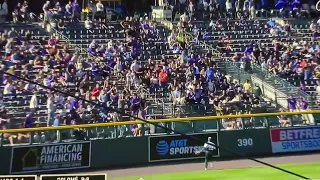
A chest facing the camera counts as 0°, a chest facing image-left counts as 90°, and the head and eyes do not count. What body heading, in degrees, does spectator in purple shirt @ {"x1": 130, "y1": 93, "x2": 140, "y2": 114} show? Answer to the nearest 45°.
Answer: approximately 0°

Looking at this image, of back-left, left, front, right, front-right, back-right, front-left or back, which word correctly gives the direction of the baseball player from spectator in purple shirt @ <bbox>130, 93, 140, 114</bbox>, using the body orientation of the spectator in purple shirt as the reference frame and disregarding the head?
front-left

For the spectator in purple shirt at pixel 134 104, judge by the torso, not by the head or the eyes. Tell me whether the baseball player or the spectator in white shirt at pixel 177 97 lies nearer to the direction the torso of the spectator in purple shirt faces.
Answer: the baseball player

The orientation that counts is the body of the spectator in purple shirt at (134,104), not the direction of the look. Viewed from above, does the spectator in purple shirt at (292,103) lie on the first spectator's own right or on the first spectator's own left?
on the first spectator's own left

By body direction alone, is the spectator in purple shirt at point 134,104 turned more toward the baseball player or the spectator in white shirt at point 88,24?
the baseball player

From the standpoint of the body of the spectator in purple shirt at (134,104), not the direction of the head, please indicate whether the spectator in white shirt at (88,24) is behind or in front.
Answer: behind
